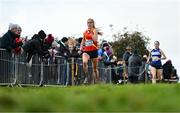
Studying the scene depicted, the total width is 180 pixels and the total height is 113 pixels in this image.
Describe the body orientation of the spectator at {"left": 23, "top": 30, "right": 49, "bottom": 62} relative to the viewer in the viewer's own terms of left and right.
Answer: facing to the right of the viewer

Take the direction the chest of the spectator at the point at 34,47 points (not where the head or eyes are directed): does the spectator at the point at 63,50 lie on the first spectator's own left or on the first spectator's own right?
on the first spectator's own left

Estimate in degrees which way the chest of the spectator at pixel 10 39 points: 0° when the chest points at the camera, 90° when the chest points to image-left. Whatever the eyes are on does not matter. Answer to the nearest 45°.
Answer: approximately 270°

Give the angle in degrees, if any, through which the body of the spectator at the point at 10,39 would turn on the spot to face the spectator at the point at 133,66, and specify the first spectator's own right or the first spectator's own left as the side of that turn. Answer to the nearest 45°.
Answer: approximately 45° to the first spectator's own left

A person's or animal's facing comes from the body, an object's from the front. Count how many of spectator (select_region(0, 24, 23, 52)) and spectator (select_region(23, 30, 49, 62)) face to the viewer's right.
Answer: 2

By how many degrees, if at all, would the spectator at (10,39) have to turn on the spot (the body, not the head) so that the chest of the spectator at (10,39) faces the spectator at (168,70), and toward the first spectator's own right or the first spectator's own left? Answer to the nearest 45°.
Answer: approximately 45° to the first spectator's own left
